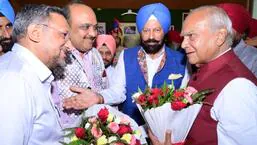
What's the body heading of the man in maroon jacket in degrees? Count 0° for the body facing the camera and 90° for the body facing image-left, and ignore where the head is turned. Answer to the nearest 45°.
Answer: approximately 90°

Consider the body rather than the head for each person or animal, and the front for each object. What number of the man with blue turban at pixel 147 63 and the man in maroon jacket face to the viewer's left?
1

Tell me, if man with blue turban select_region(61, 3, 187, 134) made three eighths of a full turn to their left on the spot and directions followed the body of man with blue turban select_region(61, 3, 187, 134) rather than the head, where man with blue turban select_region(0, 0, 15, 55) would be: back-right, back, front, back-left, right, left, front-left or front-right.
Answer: back-left

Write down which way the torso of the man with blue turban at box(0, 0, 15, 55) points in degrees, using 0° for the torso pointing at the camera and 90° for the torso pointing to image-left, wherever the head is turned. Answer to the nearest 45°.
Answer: approximately 315°

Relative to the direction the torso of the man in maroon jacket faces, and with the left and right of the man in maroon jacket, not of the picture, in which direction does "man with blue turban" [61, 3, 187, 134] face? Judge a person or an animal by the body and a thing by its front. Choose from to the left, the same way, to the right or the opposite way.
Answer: to the left

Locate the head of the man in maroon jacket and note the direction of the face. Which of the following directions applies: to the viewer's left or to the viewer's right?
to the viewer's left

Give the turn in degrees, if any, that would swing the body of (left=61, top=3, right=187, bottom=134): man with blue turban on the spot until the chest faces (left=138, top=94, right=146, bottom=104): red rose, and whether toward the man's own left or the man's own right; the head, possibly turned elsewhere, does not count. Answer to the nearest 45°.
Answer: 0° — they already face it

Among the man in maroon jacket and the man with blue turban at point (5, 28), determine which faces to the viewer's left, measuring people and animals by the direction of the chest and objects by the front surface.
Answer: the man in maroon jacket

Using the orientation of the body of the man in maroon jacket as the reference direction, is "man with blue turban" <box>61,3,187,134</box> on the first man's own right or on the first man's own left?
on the first man's own right

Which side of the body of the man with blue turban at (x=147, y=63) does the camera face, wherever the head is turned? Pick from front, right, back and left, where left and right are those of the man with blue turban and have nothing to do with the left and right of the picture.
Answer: front

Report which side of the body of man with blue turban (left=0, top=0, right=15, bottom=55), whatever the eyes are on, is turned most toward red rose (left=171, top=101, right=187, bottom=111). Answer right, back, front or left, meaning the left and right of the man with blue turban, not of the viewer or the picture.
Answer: front
